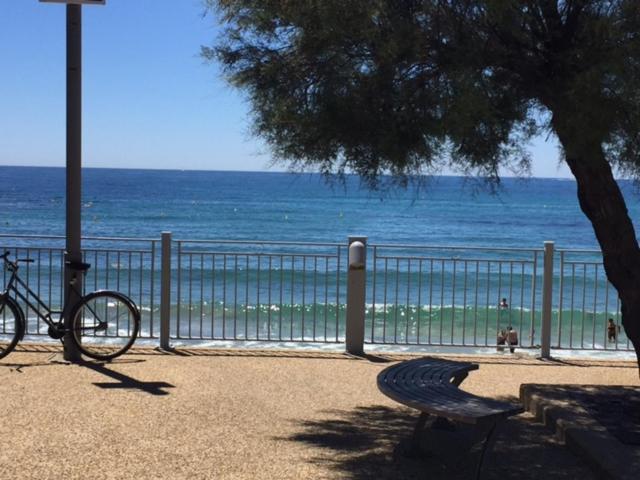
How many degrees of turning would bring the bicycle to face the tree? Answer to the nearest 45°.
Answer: approximately 135° to its left

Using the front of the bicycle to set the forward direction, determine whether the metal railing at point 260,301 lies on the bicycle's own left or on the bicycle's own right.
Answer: on the bicycle's own right

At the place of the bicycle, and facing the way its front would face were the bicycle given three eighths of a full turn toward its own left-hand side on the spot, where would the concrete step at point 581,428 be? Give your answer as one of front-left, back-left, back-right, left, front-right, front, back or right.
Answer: front

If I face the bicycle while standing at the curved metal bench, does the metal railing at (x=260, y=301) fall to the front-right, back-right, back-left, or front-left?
front-right

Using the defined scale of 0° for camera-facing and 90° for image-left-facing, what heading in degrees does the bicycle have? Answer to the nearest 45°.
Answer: approximately 90°

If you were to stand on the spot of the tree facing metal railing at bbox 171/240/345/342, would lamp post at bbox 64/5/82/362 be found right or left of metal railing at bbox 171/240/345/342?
left

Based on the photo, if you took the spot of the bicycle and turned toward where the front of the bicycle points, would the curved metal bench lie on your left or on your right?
on your left
